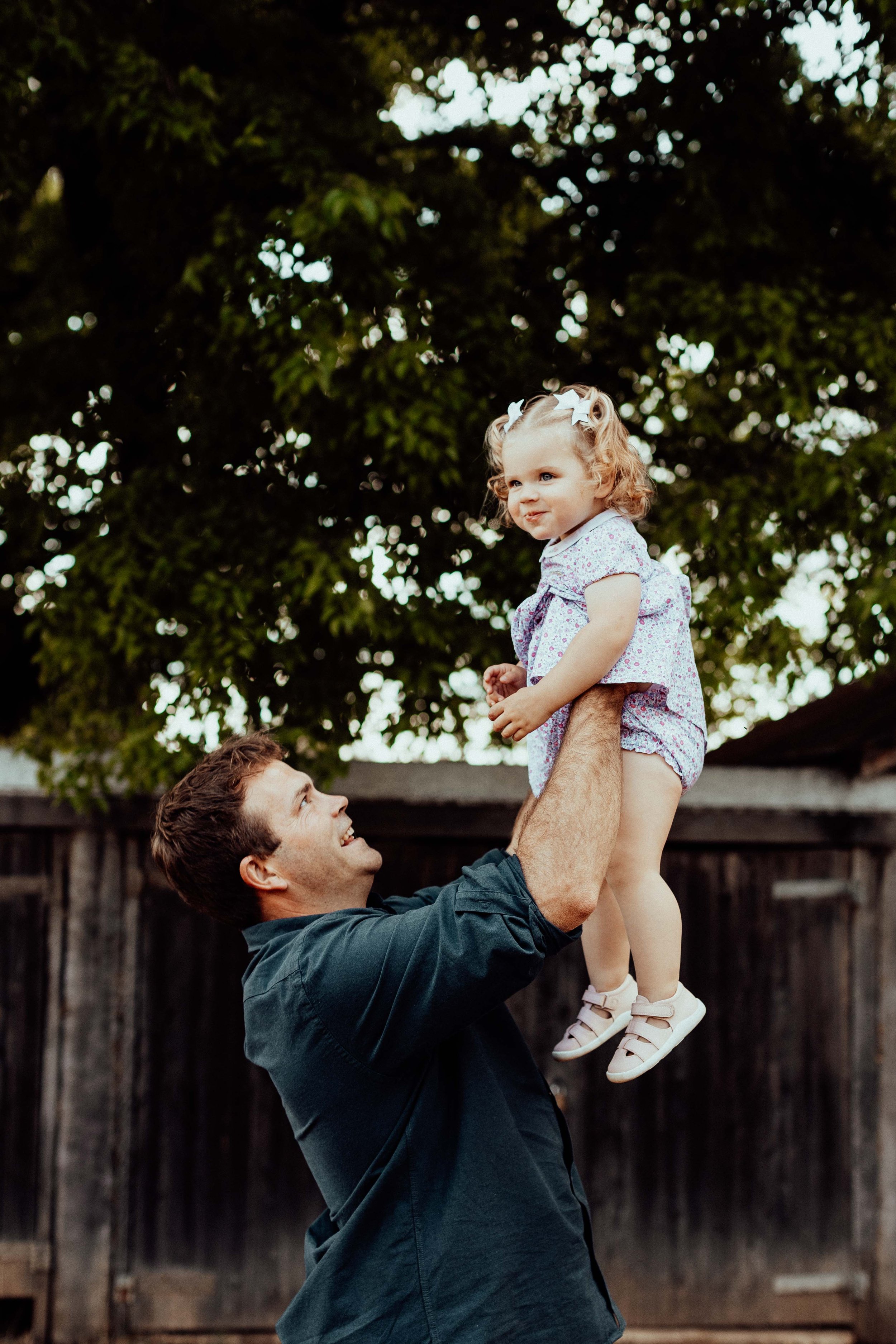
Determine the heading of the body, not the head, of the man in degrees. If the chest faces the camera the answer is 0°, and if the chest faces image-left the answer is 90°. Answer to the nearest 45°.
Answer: approximately 270°

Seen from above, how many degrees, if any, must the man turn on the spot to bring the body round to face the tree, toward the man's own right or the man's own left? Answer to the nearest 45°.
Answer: approximately 90° to the man's own left

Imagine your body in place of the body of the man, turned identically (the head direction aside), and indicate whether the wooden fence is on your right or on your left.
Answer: on your left

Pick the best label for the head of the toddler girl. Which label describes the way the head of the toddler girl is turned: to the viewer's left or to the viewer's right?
to the viewer's left

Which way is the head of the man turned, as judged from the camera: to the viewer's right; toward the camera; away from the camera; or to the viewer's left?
to the viewer's right
